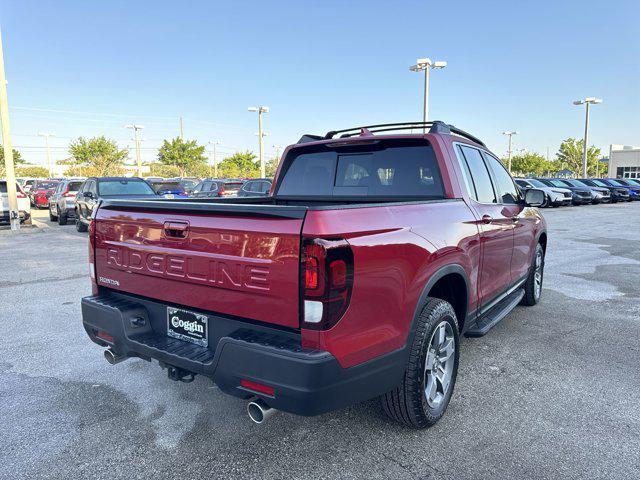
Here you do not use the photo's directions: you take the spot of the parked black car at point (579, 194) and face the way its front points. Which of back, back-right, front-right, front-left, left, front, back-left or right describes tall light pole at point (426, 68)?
right

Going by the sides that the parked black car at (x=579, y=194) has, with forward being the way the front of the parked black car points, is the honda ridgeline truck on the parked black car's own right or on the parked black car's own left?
on the parked black car's own right

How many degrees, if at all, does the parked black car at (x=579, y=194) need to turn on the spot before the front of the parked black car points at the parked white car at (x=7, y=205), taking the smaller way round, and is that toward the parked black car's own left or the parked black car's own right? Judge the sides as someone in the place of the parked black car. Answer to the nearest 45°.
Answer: approximately 90° to the parked black car's own right

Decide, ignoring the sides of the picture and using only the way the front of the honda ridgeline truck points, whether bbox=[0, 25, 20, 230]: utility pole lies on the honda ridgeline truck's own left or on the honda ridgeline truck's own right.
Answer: on the honda ridgeline truck's own left

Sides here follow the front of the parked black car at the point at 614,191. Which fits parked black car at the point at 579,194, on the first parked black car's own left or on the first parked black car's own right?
on the first parked black car's own right

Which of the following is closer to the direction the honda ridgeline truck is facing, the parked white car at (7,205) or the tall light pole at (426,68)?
the tall light pole

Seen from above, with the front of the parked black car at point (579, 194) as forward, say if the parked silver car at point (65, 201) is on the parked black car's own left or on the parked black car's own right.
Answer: on the parked black car's own right

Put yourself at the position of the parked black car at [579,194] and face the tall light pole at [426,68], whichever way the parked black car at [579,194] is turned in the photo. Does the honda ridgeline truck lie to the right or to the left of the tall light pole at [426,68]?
left

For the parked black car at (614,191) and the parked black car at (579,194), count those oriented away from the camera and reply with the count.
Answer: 0

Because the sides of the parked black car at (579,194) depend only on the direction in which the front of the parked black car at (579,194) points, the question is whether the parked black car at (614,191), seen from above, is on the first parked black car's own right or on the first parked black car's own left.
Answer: on the first parked black car's own left

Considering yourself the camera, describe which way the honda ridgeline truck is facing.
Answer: facing away from the viewer and to the right of the viewer

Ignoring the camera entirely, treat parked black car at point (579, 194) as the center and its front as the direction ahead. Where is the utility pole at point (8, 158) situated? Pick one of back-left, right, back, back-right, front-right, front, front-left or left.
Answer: right

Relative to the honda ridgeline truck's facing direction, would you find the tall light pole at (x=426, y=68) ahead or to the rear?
ahead

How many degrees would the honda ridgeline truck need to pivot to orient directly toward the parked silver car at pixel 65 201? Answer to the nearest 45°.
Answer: approximately 90° to its left
